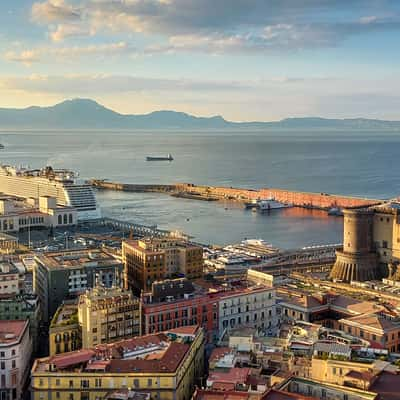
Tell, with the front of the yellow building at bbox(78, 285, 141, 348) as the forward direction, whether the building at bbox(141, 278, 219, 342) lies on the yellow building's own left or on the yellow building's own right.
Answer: on the yellow building's own left

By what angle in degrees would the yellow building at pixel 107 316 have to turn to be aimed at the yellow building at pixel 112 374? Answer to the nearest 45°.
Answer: approximately 45° to its right

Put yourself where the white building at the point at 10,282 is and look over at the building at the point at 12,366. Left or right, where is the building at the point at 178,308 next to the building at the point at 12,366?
left

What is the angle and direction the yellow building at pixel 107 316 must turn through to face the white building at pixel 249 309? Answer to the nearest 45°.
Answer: approximately 90° to its left

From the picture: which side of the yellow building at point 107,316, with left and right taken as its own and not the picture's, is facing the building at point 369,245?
left

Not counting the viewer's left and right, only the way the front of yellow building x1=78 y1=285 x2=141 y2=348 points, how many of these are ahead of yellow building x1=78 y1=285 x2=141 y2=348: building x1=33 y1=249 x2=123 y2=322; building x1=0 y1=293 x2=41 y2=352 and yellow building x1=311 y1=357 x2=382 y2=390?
1

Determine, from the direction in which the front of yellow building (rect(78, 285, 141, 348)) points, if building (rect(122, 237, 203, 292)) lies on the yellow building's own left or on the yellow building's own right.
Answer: on the yellow building's own left

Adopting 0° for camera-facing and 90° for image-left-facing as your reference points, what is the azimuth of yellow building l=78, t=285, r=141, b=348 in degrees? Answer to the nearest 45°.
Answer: approximately 315°
